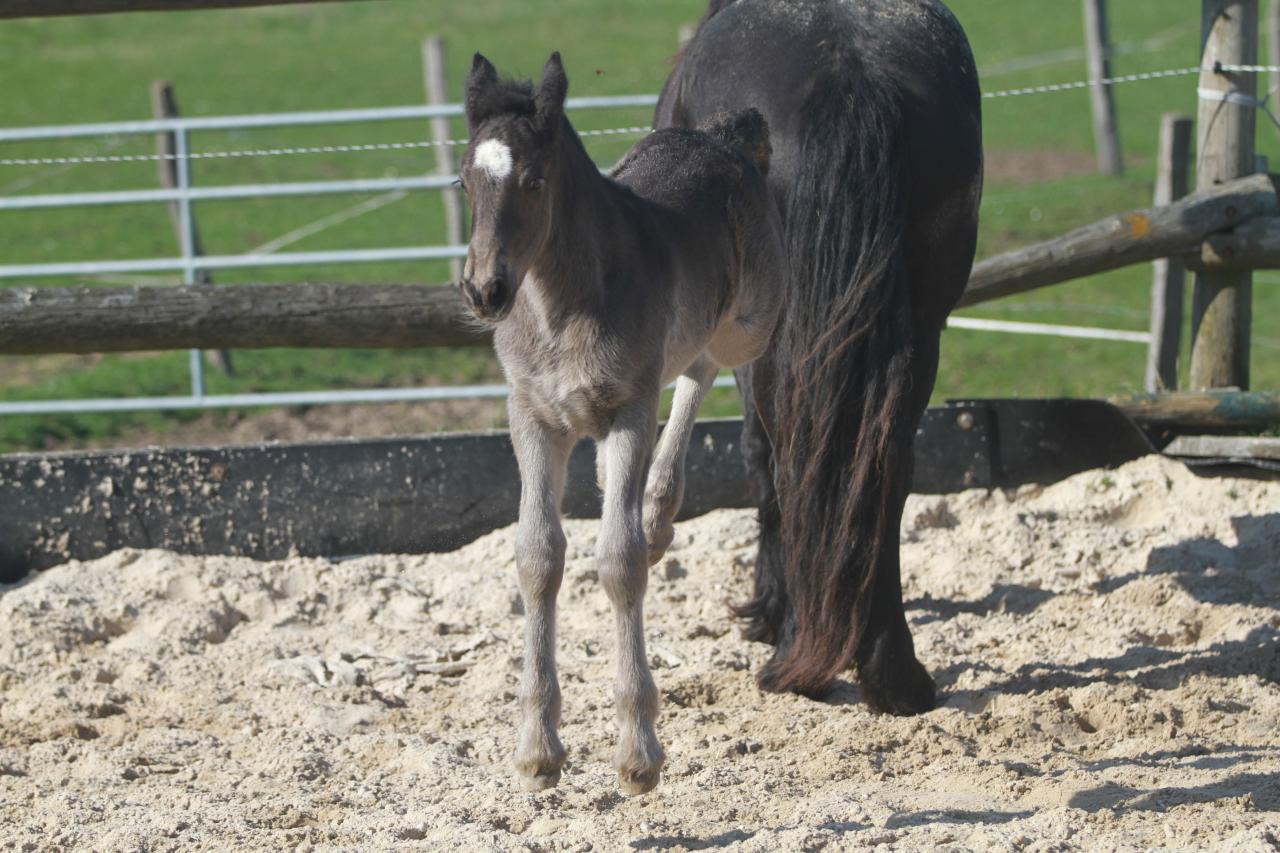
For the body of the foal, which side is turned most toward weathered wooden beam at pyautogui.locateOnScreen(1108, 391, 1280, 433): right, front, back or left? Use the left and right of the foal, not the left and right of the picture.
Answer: back

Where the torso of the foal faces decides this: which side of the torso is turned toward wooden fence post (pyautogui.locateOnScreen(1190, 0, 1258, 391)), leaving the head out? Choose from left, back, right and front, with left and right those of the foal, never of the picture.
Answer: back

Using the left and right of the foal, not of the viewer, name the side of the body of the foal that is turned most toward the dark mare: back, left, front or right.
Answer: back

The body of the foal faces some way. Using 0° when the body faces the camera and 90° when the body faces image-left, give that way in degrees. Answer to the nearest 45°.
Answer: approximately 45°

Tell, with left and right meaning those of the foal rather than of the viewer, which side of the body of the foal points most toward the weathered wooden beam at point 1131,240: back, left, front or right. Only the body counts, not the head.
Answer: back

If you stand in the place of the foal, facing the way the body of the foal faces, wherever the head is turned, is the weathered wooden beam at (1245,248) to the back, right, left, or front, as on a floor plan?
back

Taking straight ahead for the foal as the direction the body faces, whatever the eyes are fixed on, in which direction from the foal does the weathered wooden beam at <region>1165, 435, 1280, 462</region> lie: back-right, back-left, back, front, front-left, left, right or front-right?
back
